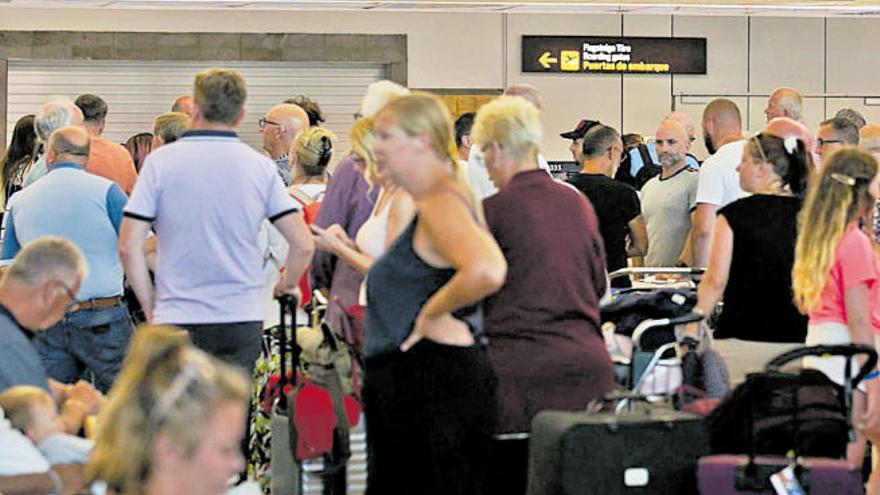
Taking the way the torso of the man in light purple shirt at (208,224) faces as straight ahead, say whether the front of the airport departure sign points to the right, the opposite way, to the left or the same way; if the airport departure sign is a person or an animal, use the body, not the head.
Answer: the opposite way

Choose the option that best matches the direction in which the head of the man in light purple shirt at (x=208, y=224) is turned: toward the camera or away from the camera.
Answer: away from the camera

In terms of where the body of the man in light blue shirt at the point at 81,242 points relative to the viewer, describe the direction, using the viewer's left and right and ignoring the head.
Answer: facing away from the viewer

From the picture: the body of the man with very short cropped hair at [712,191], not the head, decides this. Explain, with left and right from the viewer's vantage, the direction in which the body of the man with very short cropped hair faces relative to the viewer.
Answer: facing away from the viewer and to the left of the viewer

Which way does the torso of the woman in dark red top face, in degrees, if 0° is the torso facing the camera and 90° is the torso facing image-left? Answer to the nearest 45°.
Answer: approximately 135°
